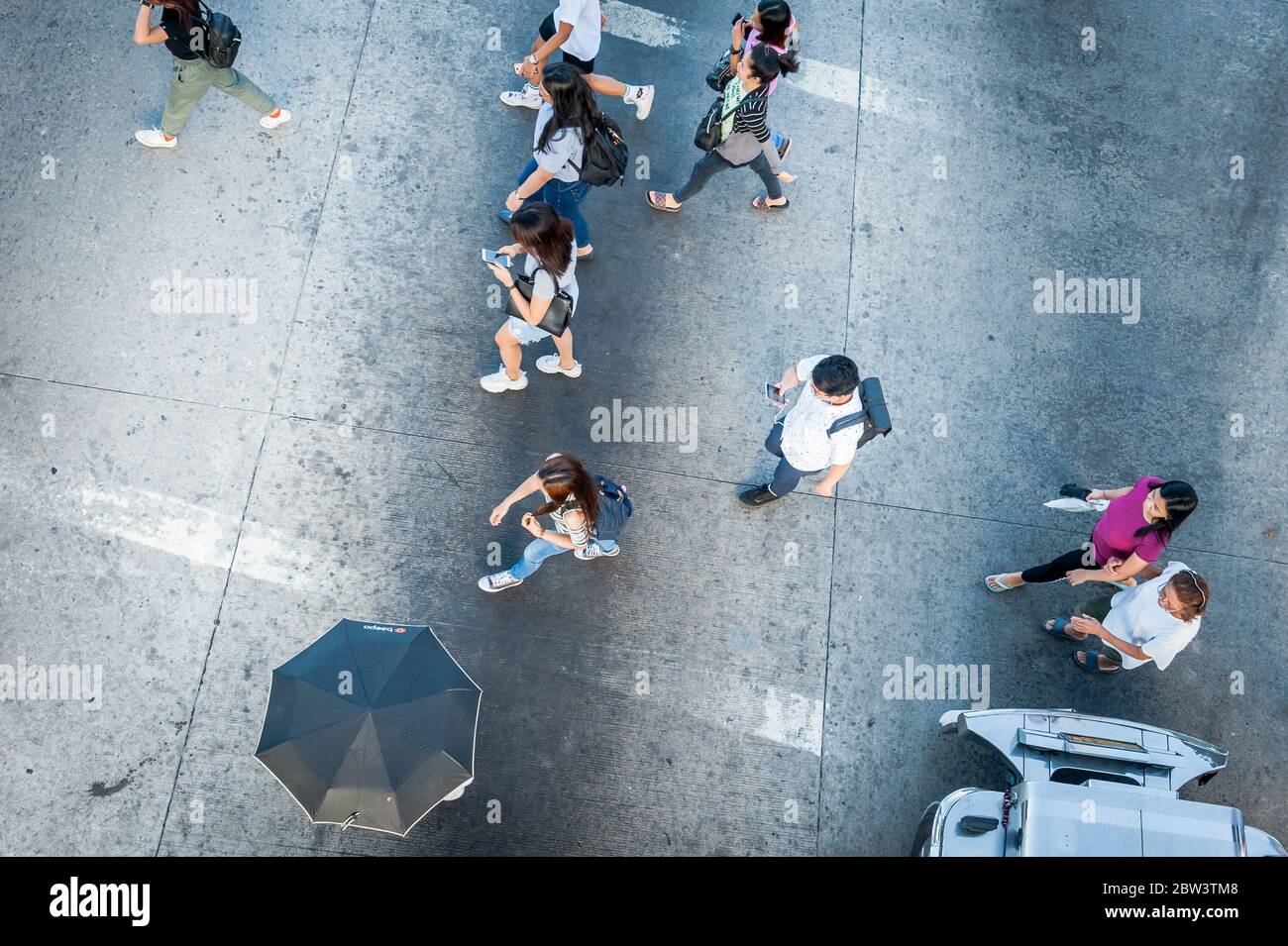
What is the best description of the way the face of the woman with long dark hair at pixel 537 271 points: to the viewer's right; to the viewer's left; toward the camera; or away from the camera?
to the viewer's left

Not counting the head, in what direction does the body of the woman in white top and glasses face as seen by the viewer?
to the viewer's left

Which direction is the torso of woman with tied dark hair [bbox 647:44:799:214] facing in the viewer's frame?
to the viewer's left

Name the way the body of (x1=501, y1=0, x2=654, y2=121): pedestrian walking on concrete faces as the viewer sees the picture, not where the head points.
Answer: to the viewer's left

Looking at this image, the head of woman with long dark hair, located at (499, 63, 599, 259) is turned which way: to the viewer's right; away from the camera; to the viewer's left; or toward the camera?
to the viewer's left

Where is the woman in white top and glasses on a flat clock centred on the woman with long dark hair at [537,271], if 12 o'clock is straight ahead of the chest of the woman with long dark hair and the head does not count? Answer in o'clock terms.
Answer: The woman in white top and glasses is roughly at 6 o'clock from the woman with long dark hair.

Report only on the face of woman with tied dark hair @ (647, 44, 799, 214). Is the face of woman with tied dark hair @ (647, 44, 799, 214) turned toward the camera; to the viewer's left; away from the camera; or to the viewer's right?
to the viewer's left

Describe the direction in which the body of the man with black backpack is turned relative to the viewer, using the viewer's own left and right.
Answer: facing the viewer and to the left of the viewer

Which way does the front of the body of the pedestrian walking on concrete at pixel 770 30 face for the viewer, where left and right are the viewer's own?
facing to the left of the viewer
